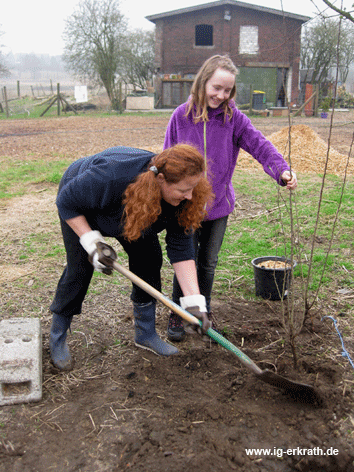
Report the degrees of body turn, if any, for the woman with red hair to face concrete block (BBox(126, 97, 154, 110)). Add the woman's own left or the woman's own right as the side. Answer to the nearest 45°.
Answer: approximately 135° to the woman's own left

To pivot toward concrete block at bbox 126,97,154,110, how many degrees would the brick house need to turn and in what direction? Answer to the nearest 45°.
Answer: approximately 90° to its right

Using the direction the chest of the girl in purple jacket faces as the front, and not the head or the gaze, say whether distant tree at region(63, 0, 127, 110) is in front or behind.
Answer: behind

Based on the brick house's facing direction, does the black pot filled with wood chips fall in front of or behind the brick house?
in front

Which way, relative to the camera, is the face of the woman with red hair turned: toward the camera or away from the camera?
toward the camera

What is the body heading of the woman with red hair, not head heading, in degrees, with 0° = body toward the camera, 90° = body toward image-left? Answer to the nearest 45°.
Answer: approximately 315°

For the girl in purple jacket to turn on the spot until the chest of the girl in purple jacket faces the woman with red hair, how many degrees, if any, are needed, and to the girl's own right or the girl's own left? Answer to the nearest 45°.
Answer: approximately 45° to the girl's own right

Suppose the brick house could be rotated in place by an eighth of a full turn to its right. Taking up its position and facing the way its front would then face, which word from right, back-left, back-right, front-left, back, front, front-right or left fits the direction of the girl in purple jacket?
front-left

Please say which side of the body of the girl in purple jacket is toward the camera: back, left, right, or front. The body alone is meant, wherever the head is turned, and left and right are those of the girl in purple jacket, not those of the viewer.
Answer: front

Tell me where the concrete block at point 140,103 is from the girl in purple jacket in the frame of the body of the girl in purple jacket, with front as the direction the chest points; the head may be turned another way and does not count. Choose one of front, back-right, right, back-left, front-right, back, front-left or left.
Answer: back

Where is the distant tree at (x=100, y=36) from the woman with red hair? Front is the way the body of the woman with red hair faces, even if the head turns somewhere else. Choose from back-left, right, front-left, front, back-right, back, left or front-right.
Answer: back-left

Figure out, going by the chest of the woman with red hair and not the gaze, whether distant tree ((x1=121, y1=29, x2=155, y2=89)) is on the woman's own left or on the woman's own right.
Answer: on the woman's own left

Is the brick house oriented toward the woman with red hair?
yes

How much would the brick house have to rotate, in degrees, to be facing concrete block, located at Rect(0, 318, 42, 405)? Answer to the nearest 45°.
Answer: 0° — it already faces it

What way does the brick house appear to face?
toward the camera
